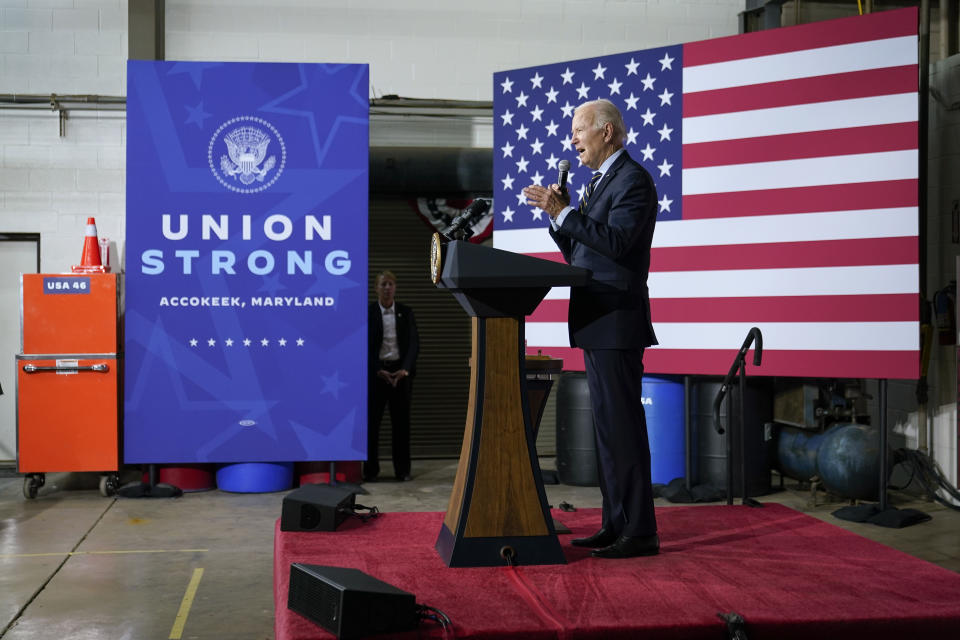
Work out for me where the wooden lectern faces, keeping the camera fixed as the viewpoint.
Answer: facing to the left of the viewer

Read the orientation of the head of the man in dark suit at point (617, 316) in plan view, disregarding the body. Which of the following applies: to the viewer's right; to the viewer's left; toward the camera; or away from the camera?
to the viewer's left

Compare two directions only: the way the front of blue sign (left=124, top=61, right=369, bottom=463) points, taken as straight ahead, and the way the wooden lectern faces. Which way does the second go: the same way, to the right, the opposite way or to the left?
to the right

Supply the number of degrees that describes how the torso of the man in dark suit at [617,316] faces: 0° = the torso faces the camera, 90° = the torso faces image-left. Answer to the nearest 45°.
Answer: approximately 90°

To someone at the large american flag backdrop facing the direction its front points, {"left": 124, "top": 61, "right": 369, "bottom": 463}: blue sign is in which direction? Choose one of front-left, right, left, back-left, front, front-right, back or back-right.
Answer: front-right

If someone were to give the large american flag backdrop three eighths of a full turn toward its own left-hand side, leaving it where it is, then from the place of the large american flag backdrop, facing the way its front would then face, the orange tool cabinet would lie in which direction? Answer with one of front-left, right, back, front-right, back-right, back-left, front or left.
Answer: back

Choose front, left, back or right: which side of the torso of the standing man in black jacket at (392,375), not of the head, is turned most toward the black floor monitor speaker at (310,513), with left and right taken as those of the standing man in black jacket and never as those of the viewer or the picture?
front

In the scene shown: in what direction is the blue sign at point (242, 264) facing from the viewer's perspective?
toward the camera

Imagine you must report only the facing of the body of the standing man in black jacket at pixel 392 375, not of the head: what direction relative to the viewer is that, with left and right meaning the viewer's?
facing the viewer

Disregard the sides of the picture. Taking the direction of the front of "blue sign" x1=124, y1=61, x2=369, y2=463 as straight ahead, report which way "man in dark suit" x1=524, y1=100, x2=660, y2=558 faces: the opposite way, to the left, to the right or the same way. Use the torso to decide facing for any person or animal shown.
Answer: to the right
